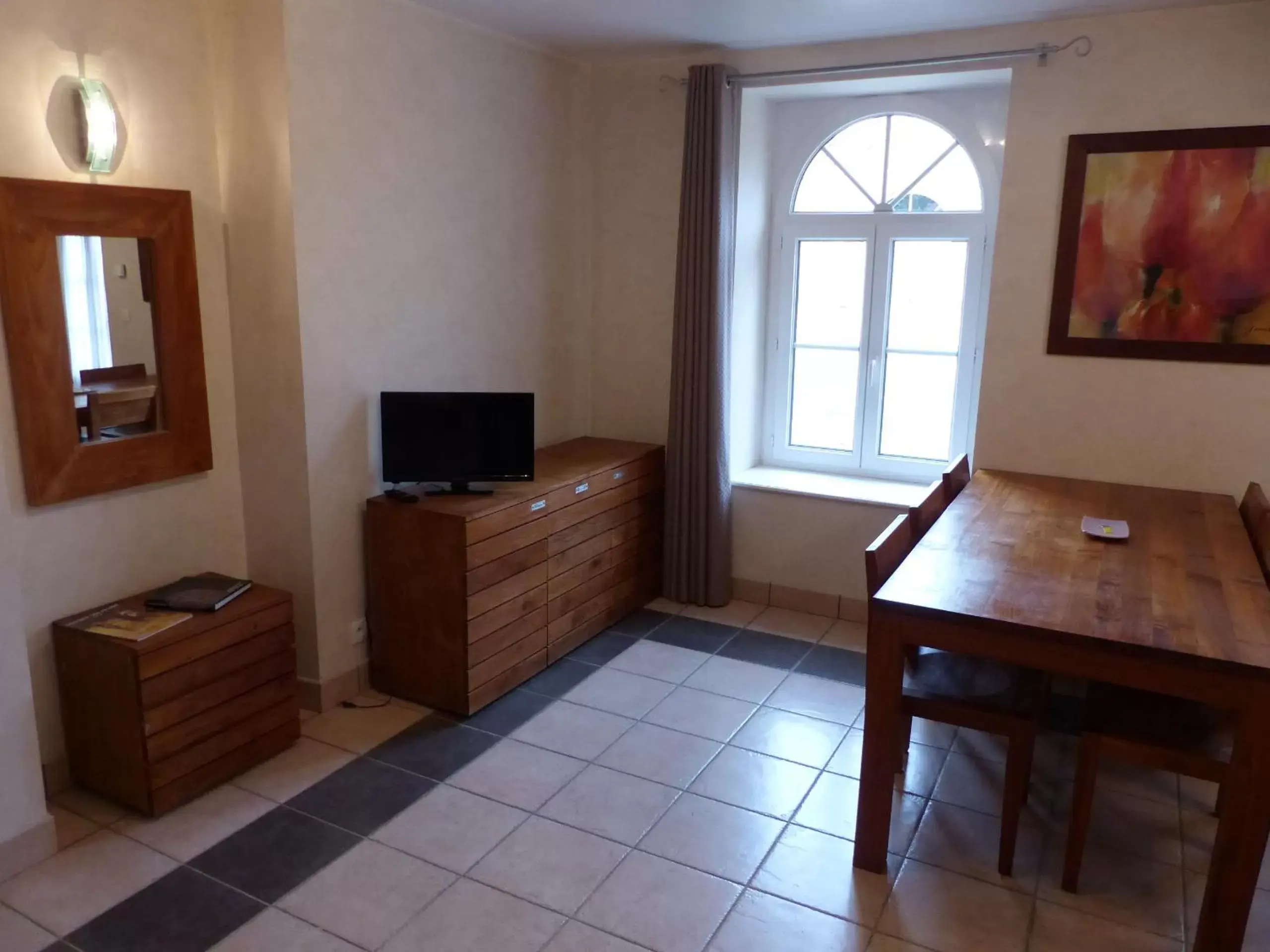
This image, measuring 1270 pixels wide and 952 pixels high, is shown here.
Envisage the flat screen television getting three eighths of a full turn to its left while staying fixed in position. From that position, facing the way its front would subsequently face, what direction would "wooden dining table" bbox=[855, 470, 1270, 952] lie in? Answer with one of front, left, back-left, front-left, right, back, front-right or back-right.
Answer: right

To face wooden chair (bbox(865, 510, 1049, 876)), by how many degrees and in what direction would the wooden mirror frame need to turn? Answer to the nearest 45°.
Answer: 0° — it already faces it

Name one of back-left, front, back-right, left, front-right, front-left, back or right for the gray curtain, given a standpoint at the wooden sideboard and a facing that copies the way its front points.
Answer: left

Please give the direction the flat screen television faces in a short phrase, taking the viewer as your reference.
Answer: facing the viewer

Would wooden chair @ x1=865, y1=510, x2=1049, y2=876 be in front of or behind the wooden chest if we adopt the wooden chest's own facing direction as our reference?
in front

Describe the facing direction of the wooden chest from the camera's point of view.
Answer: facing the viewer and to the right of the viewer

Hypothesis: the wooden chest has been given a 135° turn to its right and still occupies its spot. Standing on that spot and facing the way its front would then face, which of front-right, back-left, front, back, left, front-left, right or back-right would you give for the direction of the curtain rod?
back

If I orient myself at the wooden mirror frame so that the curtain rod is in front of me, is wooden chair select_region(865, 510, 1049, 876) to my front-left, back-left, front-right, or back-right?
front-right

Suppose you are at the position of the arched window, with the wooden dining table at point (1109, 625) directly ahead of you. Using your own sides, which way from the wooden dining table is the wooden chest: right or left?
right

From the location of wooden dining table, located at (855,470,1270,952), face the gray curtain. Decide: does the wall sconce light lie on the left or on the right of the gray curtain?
left

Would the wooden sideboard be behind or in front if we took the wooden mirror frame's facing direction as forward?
in front

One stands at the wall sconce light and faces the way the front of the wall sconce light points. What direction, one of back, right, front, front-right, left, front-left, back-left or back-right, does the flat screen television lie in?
front-left

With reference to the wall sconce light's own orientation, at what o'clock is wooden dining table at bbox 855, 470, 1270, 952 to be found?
The wooden dining table is roughly at 12 o'clock from the wall sconce light.

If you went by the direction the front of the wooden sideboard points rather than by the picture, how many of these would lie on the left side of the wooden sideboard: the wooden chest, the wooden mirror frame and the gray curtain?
1

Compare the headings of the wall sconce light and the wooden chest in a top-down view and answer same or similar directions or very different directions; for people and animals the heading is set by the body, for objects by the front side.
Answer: same or similar directions
